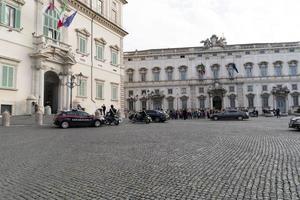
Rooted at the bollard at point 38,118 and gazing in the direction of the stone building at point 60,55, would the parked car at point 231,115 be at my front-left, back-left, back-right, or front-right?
front-right

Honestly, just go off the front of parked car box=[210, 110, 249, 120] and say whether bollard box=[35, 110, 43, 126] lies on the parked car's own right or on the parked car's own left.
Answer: on the parked car's own left

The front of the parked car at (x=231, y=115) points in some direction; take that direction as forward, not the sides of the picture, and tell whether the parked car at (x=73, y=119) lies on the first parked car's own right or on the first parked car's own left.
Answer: on the first parked car's own left

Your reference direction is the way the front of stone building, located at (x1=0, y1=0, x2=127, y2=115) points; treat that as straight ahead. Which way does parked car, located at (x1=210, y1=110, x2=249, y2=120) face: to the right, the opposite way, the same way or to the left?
the opposite way

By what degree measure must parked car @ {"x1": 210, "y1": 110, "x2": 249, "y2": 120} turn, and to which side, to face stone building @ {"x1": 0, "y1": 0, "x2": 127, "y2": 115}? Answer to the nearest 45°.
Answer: approximately 45° to its left

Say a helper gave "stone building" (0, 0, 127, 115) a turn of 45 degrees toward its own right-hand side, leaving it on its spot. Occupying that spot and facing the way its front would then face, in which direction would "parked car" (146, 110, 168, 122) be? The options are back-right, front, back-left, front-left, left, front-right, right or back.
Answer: left

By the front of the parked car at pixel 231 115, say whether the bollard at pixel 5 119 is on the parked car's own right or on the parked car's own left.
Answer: on the parked car's own left

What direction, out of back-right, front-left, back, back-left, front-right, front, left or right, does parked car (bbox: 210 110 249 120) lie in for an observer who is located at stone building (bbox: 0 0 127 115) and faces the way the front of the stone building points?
front-left

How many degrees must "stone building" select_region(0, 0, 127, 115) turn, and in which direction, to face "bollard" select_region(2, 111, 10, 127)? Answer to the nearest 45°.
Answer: approximately 90° to its right

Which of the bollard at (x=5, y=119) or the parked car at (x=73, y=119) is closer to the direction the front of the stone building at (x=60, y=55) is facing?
the parked car

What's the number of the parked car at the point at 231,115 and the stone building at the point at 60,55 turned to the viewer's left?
1

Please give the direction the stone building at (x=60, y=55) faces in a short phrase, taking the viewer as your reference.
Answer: facing the viewer and to the right of the viewer

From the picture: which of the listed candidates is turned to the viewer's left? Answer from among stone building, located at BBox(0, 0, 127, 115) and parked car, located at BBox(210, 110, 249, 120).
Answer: the parked car

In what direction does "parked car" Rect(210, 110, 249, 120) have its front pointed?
to the viewer's left
